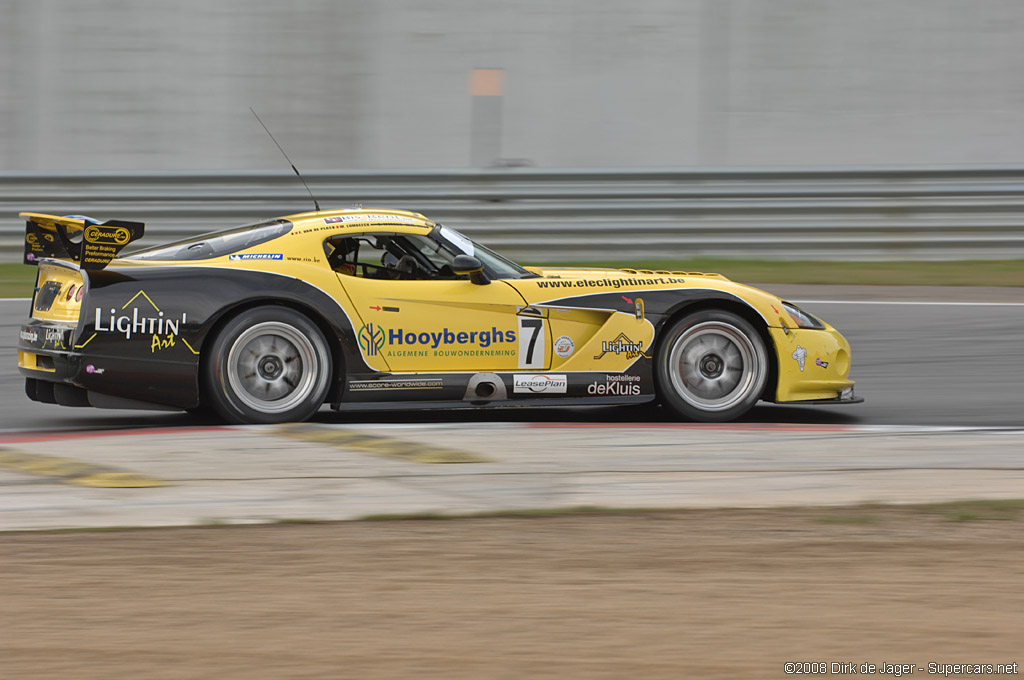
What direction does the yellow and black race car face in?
to the viewer's right

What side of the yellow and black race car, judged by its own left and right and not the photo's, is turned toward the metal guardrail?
left
